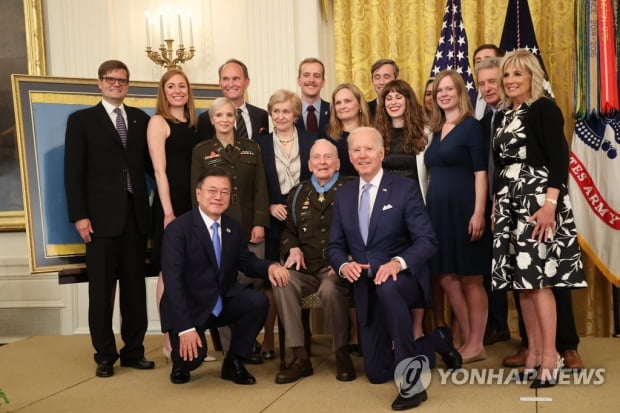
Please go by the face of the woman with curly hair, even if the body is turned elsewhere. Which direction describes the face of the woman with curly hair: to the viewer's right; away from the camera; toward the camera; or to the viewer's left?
toward the camera

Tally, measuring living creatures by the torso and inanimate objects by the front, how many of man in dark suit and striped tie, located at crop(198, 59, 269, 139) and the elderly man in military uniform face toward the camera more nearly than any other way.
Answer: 2

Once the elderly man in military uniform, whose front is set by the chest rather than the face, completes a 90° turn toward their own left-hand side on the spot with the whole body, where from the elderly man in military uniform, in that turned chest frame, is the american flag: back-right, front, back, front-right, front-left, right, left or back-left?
front-left

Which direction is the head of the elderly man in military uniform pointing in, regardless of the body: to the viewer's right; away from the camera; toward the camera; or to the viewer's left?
toward the camera

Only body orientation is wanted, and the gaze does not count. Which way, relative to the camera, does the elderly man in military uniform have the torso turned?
toward the camera

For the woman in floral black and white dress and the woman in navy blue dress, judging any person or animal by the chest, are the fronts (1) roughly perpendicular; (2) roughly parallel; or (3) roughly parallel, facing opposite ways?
roughly parallel

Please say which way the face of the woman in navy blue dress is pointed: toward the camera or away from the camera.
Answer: toward the camera

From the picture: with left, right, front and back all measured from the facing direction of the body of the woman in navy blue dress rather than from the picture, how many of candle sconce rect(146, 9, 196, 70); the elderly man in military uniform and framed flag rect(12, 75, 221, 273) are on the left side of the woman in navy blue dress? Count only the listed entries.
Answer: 0

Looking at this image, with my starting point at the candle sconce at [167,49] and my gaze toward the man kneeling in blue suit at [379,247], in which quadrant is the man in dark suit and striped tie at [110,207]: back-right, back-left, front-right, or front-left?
front-right

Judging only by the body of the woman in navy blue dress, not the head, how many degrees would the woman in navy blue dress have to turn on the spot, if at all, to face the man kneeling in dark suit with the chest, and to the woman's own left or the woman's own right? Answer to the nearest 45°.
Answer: approximately 45° to the woman's own right

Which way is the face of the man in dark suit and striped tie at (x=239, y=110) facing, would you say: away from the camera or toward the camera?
toward the camera

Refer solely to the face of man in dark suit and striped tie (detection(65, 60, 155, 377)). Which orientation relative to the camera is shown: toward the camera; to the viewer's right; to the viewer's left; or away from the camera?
toward the camera

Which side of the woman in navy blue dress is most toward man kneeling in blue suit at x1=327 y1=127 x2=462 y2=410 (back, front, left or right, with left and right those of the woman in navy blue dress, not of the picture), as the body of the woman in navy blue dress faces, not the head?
front

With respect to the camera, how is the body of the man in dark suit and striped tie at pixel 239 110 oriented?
toward the camera

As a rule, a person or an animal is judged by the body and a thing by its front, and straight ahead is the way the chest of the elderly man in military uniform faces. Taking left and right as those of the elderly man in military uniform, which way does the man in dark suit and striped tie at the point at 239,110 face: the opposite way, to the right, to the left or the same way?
the same way

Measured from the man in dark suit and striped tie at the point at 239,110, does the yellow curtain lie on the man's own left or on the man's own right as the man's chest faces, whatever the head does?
on the man's own left

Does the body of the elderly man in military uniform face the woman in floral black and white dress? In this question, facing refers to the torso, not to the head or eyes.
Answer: no

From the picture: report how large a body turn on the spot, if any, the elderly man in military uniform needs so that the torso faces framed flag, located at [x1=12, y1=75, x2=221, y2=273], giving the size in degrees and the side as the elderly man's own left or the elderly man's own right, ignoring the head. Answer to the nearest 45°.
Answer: approximately 90° to the elderly man's own right
